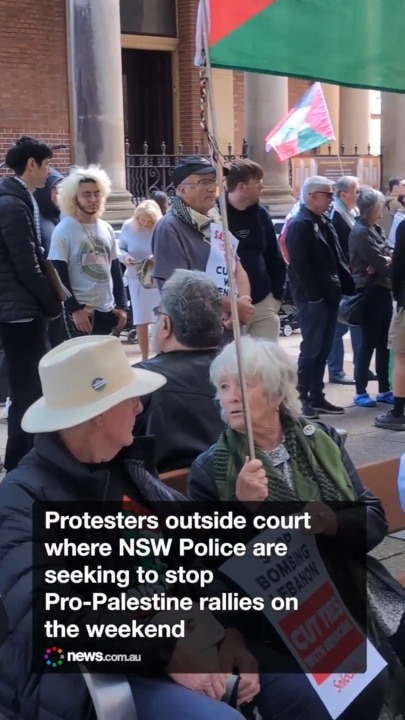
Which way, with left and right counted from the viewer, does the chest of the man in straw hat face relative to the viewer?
facing the viewer and to the right of the viewer

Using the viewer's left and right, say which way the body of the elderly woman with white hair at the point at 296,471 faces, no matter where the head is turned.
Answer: facing the viewer and to the left of the viewer

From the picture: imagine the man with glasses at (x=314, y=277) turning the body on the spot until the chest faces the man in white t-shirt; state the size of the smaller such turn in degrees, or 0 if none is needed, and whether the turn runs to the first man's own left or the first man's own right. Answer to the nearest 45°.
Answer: approximately 135° to the first man's own right

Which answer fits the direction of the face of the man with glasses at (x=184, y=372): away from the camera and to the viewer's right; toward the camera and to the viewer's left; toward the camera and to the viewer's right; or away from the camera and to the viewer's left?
away from the camera and to the viewer's left

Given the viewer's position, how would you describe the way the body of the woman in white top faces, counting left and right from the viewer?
facing the viewer

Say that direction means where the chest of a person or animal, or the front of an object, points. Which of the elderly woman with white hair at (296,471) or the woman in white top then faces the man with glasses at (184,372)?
the woman in white top

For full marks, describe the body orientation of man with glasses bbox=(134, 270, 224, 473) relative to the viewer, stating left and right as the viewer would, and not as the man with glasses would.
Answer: facing away from the viewer and to the left of the viewer

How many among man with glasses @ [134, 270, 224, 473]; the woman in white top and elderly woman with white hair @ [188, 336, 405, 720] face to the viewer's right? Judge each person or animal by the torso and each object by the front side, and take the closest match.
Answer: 0
